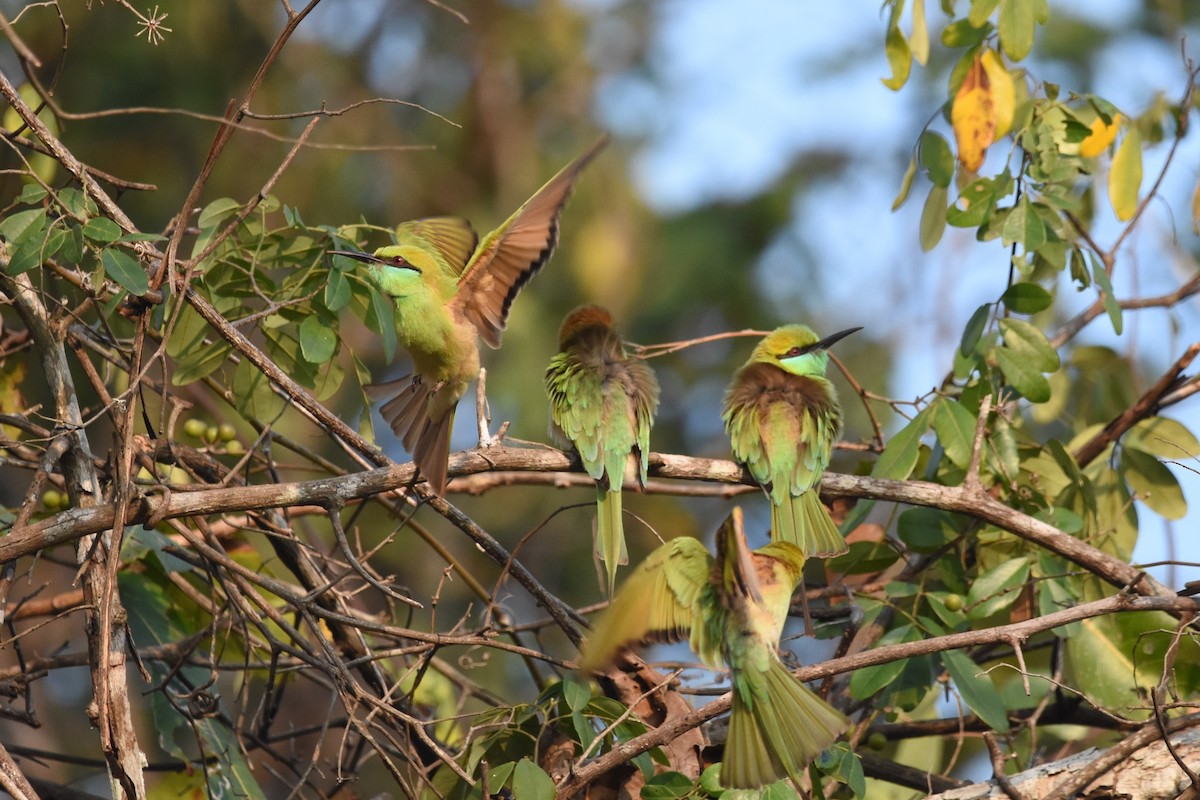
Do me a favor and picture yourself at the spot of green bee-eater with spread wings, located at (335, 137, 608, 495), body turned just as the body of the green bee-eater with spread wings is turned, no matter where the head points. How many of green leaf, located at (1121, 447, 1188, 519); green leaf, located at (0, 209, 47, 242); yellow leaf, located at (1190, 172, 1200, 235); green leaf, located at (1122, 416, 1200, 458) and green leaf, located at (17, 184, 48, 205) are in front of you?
2

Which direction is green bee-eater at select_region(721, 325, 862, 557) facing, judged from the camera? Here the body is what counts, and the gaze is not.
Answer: away from the camera

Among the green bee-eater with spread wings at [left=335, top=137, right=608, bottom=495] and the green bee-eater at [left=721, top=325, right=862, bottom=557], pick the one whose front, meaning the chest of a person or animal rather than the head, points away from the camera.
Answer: the green bee-eater

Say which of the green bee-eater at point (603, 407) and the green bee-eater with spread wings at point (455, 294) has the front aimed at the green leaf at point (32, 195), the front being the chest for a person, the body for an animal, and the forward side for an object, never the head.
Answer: the green bee-eater with spread wings

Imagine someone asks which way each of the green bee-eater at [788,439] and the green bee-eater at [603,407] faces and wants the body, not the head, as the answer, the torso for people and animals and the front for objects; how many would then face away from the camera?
2

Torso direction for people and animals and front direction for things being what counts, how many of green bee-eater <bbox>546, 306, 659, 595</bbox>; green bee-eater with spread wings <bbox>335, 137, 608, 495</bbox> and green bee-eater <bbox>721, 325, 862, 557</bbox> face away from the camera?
2

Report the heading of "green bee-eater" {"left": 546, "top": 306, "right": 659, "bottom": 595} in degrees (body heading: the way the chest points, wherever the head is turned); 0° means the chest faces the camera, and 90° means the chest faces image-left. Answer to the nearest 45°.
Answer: approximately 180°

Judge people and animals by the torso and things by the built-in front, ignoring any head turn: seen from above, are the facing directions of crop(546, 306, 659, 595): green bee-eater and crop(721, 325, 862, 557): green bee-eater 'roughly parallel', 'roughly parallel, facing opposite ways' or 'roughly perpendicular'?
roughly parallel

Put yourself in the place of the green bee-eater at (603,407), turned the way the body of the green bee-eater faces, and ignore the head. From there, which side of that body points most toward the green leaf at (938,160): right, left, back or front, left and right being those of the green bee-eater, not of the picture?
right

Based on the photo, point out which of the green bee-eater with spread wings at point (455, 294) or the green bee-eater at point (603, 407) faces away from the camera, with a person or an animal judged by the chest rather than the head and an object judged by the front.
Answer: the green bee-eater

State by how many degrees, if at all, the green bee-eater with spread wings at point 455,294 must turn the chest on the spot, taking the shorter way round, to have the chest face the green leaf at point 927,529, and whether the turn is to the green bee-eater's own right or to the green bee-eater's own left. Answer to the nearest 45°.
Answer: approximately 135° to the green bee-eater's own left

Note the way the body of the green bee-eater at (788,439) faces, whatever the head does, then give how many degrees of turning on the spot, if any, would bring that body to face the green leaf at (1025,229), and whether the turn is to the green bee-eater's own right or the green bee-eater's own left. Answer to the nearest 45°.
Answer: approximately 135° to the green bee-eater's own right

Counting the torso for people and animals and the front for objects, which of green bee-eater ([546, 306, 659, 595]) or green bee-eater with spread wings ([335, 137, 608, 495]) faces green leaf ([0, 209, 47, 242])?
the green bee-eater with spread wings

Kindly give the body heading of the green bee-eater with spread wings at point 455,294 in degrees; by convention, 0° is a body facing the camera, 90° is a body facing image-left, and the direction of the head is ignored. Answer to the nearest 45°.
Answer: approximately 45°

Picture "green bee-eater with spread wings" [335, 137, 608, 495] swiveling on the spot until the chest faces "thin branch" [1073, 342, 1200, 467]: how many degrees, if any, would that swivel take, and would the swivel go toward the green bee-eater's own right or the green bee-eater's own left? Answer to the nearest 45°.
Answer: approximately 135° to the green bee-eater's own left
